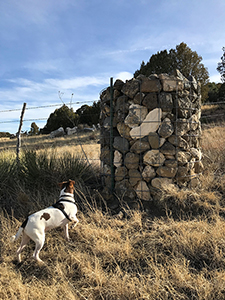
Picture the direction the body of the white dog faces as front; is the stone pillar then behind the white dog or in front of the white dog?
in front

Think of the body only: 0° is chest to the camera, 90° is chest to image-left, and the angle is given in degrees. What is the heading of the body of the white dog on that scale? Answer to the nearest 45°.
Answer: approximately 225°
